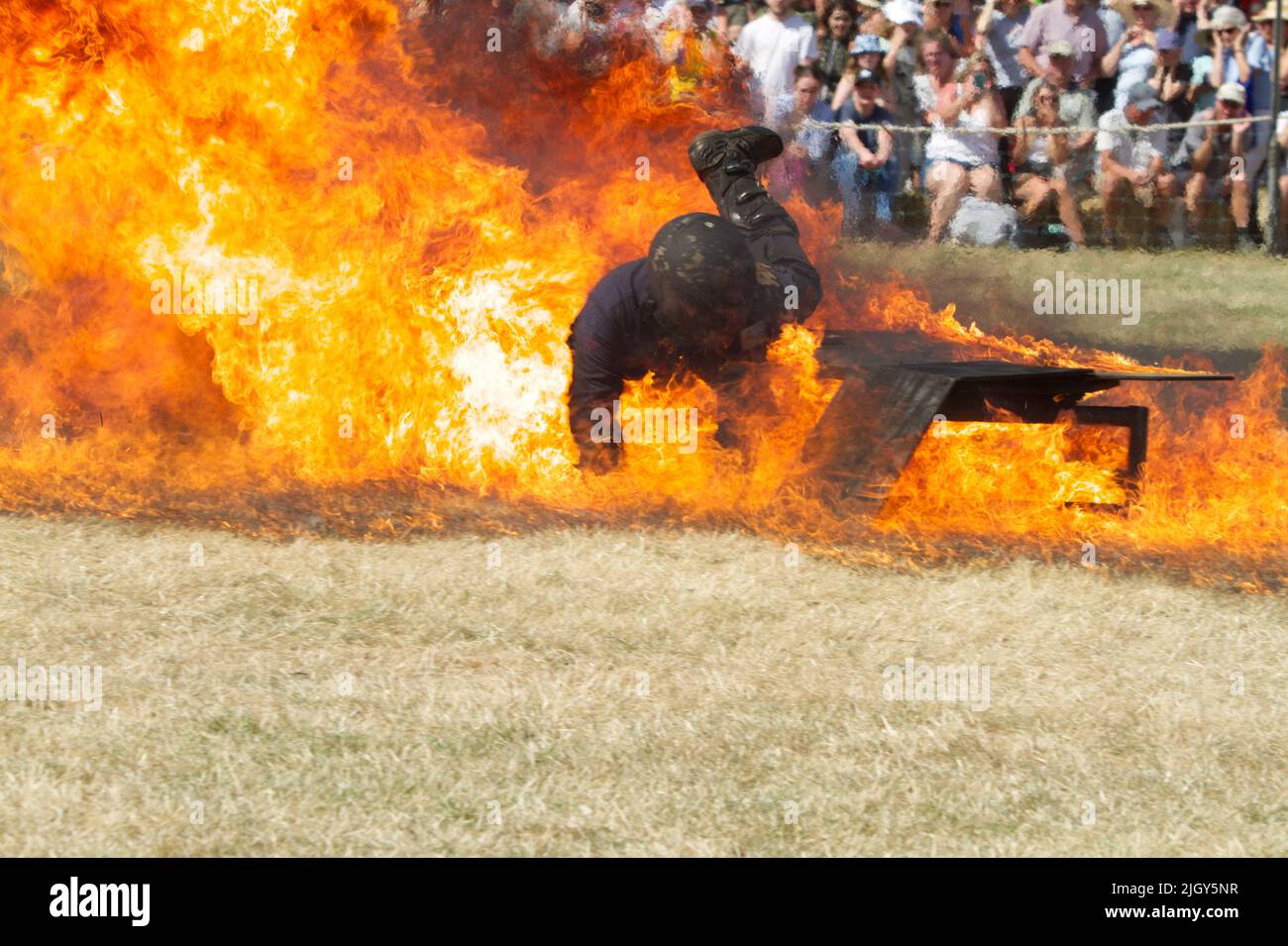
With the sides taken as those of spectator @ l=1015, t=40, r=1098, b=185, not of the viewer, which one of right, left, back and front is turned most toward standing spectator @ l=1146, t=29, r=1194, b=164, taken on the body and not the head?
left

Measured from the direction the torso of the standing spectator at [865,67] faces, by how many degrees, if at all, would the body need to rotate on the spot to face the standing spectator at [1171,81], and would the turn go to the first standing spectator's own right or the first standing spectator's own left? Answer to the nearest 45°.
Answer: approximately 90° to the first standing spectator's own left

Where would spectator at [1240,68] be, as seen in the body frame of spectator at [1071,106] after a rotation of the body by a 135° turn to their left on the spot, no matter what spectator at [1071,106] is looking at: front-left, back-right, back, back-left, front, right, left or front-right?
front-right

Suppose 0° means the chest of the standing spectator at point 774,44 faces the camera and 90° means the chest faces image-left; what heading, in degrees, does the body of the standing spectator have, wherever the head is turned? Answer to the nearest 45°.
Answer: approximately 0°

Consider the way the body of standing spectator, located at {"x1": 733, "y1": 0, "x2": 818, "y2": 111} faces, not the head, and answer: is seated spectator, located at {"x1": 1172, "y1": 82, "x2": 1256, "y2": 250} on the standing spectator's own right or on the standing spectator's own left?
on the standing spectator's own left

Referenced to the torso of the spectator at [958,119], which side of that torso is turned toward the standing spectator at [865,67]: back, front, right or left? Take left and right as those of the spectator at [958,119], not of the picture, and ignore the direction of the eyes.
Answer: right
